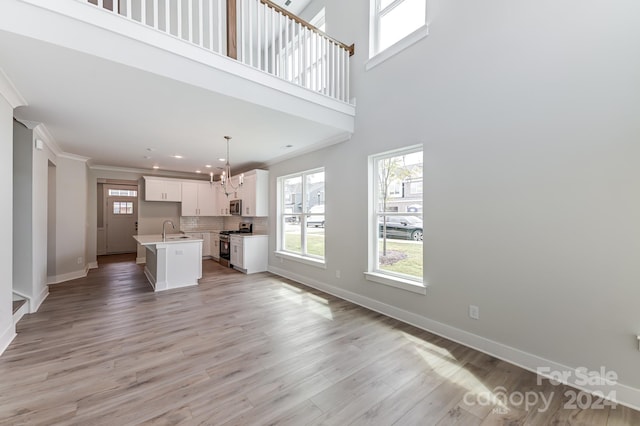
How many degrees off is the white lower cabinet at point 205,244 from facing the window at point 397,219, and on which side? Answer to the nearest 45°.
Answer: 0° — it already faces it

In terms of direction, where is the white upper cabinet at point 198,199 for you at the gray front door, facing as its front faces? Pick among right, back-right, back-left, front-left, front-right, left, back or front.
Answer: front-left

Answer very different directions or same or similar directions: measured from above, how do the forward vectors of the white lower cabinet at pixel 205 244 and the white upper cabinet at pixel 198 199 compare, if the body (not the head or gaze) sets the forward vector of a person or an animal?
same or similar directions

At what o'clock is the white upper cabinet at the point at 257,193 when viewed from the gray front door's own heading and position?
The white upper cabinet is roughly at 11 o'clock from the gray front door.

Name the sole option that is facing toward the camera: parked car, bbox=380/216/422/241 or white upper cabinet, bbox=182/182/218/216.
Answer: the white upper cabinet

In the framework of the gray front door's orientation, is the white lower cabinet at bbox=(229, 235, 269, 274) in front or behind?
in front

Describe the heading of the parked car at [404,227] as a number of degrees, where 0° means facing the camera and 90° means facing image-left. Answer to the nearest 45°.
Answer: approximately 270°

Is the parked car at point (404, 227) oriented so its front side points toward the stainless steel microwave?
no

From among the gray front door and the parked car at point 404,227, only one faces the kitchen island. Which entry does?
the gray front door

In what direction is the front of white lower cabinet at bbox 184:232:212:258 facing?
toward the camera

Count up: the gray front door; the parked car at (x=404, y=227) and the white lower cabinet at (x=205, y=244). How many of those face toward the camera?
2

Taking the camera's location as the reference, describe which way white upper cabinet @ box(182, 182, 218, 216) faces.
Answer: facing the viewer
